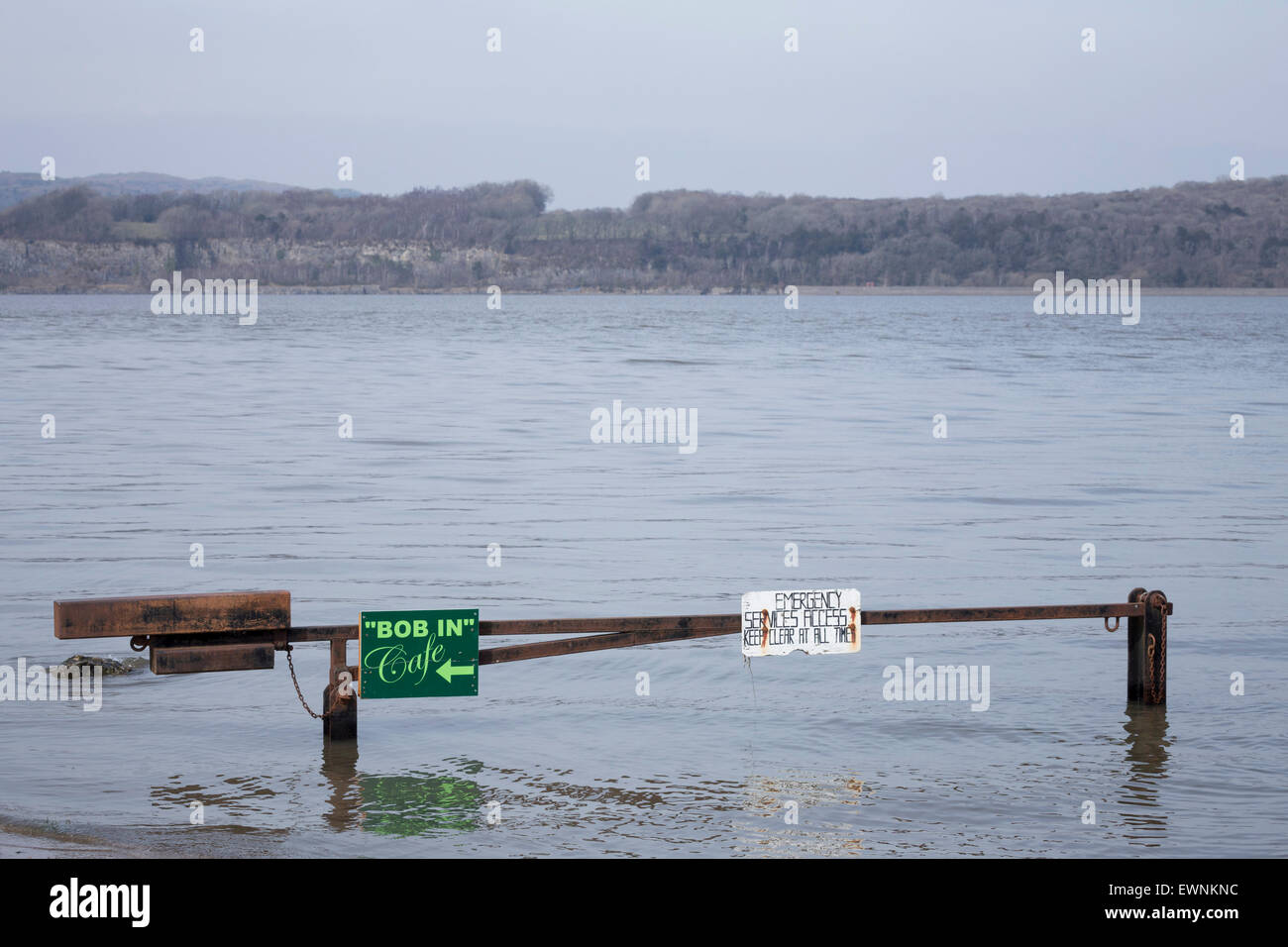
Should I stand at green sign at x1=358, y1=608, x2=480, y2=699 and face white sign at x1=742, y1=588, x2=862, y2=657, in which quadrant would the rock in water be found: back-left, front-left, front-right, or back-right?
back-left

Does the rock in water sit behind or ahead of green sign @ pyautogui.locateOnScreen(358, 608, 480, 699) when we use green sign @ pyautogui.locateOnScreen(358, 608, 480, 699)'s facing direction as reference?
behind

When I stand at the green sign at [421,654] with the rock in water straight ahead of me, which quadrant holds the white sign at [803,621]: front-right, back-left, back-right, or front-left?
back-right

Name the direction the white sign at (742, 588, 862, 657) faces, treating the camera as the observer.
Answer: facing the viewer

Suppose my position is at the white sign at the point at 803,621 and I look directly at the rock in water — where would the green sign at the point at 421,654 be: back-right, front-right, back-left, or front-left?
front-left

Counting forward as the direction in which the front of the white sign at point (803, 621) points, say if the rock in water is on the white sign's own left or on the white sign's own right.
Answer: on the white sign's own right

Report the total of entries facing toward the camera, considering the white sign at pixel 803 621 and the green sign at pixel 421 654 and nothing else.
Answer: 2

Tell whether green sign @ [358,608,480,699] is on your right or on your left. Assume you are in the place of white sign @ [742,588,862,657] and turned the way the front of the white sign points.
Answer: on your right

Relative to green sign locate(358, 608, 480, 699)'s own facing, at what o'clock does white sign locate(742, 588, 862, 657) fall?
The white sign is roughly at 9 o'clock from the green sign.

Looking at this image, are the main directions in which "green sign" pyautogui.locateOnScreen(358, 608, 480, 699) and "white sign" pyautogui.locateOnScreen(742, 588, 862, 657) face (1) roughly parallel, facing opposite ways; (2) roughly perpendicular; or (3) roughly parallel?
roughly parallel

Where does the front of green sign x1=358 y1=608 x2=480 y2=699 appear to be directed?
toward the camera

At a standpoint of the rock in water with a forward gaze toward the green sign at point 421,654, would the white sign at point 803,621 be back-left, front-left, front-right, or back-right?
front-left

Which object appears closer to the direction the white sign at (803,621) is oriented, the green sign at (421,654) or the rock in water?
the green sign
